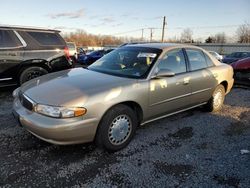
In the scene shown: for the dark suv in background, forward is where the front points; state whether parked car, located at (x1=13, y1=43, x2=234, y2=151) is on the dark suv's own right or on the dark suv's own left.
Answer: on the dark suv's own left

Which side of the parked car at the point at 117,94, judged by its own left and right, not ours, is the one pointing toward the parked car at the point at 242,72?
back

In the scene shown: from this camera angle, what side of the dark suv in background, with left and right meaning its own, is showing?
left

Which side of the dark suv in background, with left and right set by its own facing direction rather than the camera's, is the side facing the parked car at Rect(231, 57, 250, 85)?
back

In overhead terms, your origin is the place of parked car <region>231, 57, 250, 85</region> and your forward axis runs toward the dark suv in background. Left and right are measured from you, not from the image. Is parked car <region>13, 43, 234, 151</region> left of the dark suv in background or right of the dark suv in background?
left

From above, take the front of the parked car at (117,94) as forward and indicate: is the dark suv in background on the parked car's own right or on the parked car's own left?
on the parked car's own right

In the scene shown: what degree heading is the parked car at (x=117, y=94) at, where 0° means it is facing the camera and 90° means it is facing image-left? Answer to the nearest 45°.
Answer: approximately 45°
